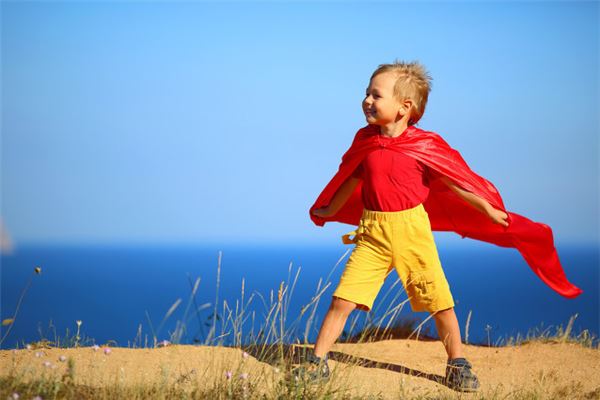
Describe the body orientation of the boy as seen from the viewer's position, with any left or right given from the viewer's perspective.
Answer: facing the viewer and to the left of the viewer

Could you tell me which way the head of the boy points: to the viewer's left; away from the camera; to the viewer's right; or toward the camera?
to the viewer's left
